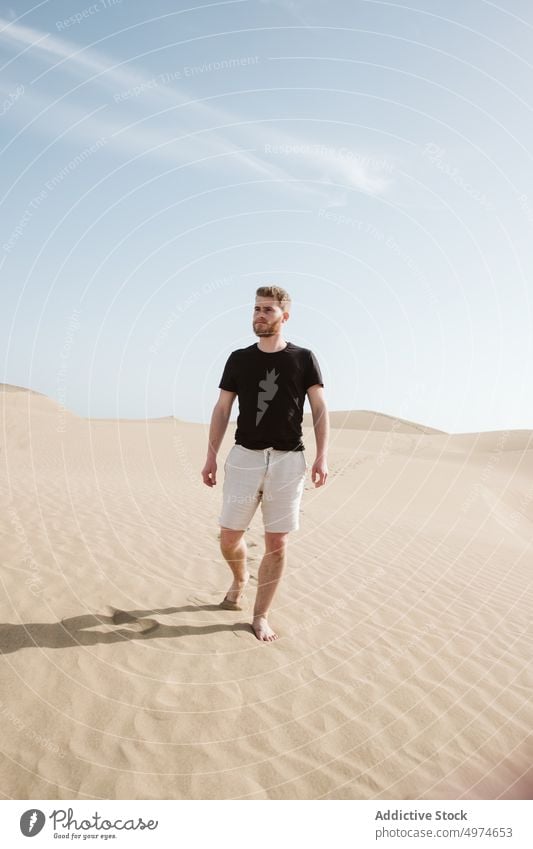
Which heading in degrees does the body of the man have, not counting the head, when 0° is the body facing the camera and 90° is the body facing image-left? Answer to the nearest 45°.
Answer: approximately 0°
